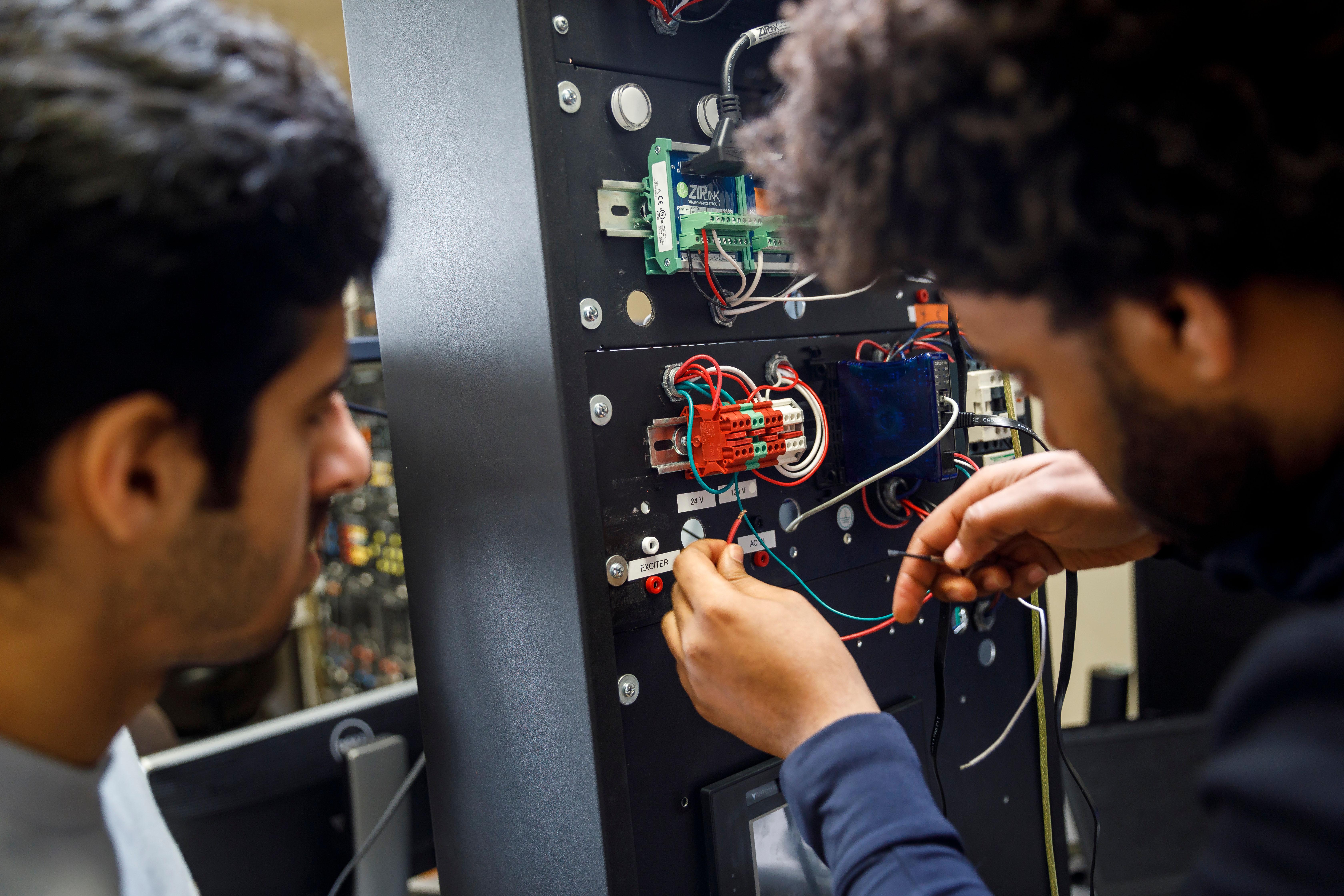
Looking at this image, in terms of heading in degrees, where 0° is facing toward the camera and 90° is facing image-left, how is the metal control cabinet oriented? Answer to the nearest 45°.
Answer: approximately 315°

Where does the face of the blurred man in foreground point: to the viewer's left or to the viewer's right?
to the viewer's right

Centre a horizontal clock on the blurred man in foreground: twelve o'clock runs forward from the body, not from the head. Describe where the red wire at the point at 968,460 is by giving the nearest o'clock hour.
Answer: The red wire is roughly at 1 o'clock from the blurred man in foreground.

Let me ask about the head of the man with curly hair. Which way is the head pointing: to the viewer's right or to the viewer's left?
to the viewer's left

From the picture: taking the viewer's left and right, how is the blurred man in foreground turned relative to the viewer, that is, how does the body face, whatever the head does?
facing away from the viewer and to the right of the viewer

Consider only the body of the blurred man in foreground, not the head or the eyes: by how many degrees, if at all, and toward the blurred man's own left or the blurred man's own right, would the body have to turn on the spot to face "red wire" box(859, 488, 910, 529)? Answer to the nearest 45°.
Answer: approximately 45° to the blurred man's own right
